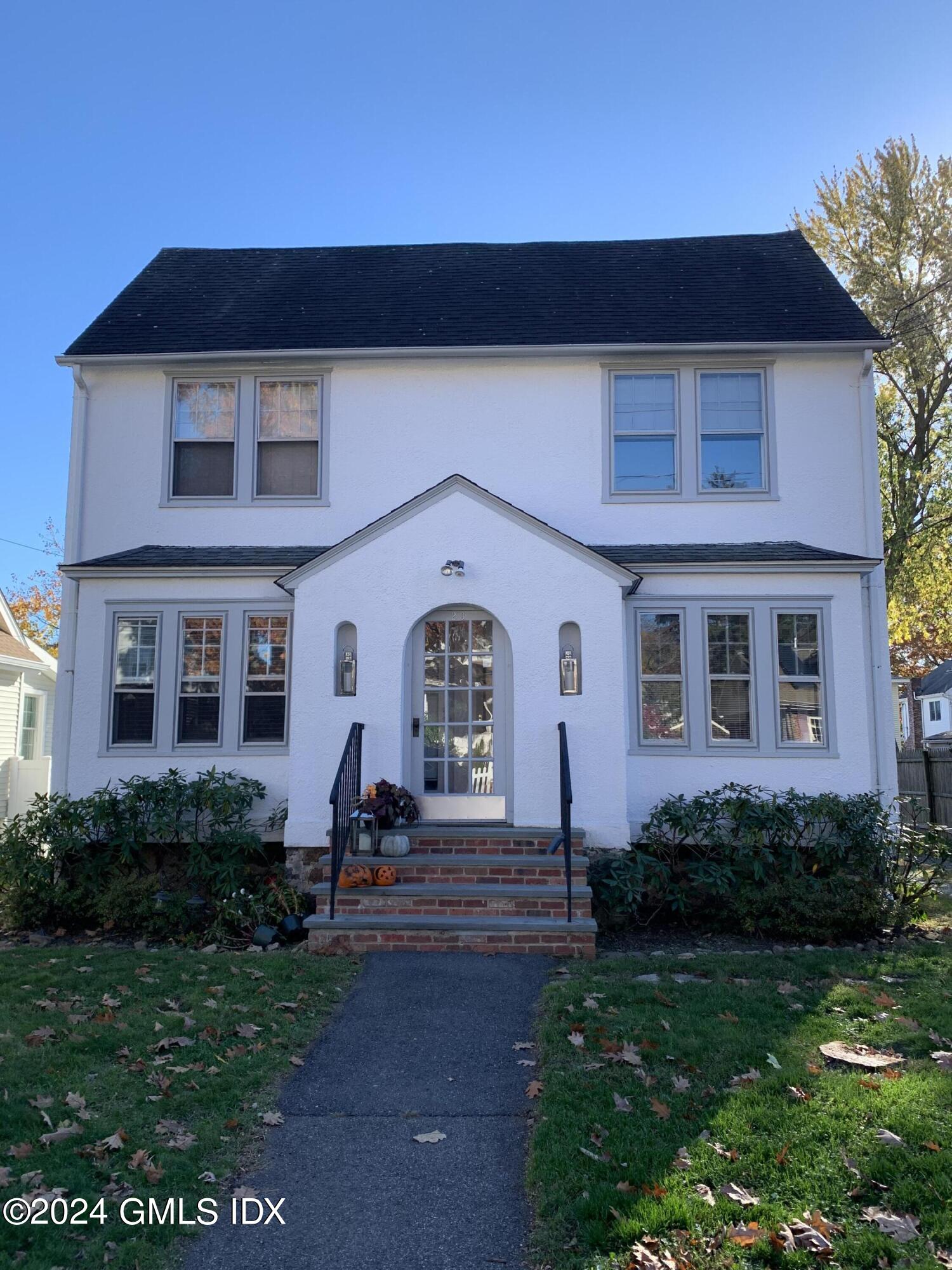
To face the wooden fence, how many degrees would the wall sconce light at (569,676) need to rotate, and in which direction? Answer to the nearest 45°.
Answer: approximately 135° to its left

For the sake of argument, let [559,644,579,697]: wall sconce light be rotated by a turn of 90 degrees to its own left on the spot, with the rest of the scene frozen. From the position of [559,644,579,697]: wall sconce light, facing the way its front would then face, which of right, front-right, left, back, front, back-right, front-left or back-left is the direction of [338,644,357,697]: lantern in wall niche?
back

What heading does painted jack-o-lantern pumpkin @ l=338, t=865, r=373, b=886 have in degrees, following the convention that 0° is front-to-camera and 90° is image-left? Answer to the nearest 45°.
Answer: approximately 0°

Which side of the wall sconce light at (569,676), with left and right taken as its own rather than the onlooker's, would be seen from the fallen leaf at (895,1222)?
front

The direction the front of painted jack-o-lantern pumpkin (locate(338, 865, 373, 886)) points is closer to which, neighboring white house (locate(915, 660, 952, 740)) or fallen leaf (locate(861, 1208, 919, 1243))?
the fallen leaf

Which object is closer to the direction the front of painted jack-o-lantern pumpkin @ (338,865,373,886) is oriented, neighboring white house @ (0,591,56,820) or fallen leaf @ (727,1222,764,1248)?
the fallen leaf

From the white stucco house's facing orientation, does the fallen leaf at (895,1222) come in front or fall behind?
in front

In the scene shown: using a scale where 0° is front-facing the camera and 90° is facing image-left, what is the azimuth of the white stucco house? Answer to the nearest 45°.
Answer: approximately 0°

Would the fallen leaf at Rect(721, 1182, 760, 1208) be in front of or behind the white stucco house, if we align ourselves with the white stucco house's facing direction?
in front

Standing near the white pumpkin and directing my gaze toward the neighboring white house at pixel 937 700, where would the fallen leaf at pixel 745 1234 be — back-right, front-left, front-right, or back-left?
back-right

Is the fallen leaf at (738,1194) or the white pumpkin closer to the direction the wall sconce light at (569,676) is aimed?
the fallen leaf

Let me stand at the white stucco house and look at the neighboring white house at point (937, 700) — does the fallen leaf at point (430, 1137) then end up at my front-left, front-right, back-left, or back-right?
back-right
